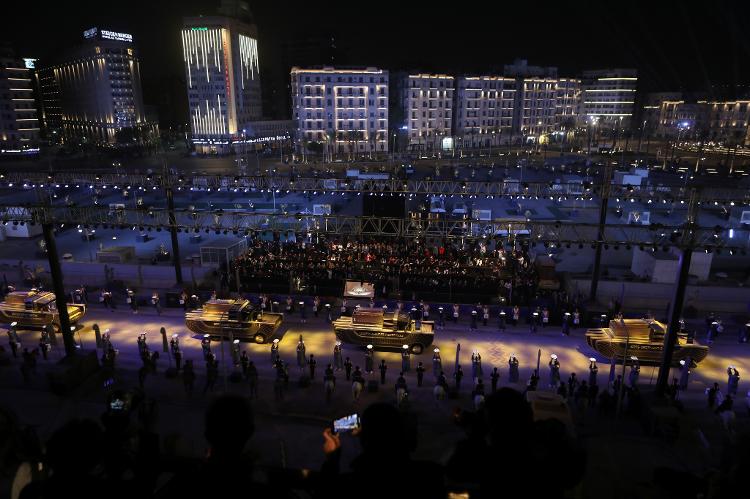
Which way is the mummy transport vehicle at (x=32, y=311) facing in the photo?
to the viewer's right

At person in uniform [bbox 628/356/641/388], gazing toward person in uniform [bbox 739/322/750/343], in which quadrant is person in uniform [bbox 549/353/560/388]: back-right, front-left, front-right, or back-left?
back-left

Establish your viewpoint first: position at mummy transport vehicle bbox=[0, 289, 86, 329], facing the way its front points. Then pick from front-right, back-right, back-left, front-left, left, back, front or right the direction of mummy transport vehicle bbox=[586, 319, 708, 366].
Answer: front-right
